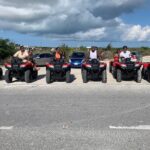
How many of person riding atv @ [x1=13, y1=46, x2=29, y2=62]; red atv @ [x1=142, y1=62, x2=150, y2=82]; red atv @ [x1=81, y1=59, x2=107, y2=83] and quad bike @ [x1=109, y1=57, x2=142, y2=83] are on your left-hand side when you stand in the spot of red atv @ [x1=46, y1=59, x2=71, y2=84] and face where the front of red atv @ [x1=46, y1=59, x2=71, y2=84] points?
3

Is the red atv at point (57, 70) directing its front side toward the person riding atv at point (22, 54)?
no

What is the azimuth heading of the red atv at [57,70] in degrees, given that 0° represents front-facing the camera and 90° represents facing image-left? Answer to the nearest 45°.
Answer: approximately 0°

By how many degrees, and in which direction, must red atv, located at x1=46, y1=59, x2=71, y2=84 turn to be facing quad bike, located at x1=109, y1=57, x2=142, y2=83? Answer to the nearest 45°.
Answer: approximately 90° to its left

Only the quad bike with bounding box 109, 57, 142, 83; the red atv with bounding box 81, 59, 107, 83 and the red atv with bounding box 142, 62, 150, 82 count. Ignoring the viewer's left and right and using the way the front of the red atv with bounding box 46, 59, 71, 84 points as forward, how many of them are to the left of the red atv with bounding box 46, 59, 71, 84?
3

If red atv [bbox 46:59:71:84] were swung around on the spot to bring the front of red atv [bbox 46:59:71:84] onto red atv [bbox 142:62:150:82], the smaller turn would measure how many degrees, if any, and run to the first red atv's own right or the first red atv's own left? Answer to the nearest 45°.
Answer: approximately 90° to the first red atv's own left

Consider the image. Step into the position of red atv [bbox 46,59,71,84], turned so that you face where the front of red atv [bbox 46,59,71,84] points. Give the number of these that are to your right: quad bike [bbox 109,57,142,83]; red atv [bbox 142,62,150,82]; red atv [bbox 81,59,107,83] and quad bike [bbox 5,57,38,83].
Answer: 1

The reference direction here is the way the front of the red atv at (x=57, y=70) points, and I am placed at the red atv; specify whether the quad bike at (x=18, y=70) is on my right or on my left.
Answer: on my right

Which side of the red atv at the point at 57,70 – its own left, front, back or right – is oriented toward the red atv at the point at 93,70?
left
